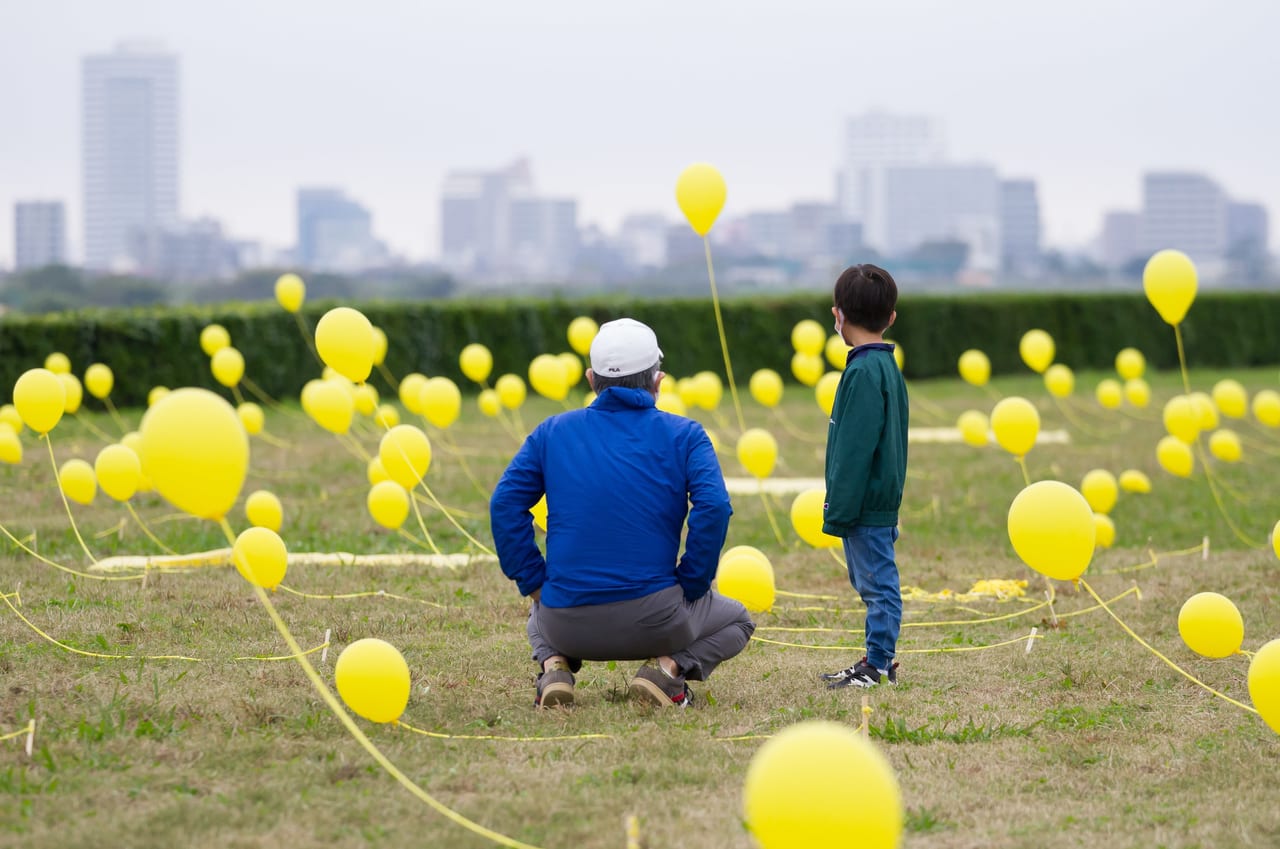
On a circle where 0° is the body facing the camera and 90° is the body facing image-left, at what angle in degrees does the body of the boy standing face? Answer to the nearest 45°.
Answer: approximately 90°

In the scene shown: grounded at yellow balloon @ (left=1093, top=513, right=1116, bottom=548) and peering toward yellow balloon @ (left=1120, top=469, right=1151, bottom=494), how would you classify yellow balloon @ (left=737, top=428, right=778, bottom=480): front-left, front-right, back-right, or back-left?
back-left

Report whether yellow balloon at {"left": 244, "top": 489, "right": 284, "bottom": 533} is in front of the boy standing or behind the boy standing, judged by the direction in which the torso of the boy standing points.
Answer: in front

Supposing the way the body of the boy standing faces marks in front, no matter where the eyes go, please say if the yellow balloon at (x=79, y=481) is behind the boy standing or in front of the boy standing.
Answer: in front

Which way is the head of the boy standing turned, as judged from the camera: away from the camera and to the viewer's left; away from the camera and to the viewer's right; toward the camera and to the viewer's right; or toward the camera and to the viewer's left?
away from the camera and to the viewer's left

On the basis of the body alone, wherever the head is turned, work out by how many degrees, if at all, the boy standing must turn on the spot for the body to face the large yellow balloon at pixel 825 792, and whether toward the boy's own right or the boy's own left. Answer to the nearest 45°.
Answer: approximately 90° to the boy's own left
